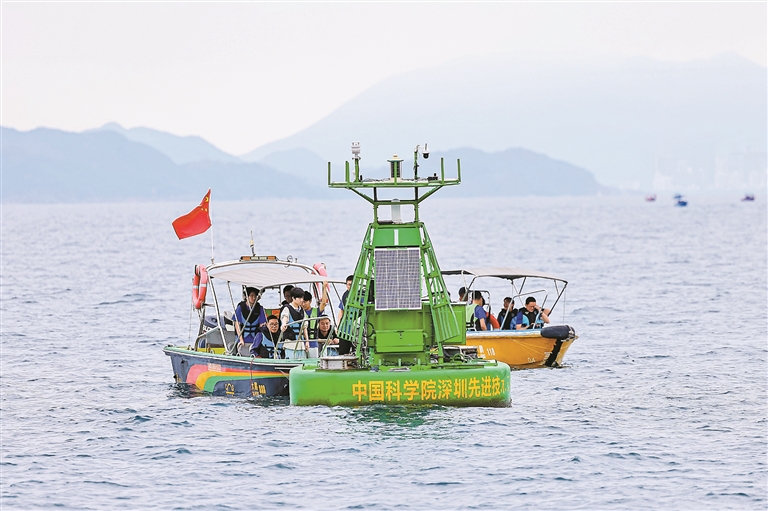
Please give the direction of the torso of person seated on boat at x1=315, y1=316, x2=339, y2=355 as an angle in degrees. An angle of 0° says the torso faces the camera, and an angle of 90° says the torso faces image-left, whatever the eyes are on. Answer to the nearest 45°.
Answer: approximately 0°

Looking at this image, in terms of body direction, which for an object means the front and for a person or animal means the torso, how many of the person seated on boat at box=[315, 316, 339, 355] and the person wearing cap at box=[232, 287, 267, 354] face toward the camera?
2

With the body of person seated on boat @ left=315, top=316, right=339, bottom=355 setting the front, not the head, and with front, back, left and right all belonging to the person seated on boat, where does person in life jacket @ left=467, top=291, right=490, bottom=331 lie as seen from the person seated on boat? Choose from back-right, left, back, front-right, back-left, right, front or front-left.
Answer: back-left

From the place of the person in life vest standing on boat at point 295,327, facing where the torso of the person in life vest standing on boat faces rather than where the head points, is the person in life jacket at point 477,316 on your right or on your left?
on your left

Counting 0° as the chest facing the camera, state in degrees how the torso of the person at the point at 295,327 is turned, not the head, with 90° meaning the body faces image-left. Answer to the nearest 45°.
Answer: approximately 315°
